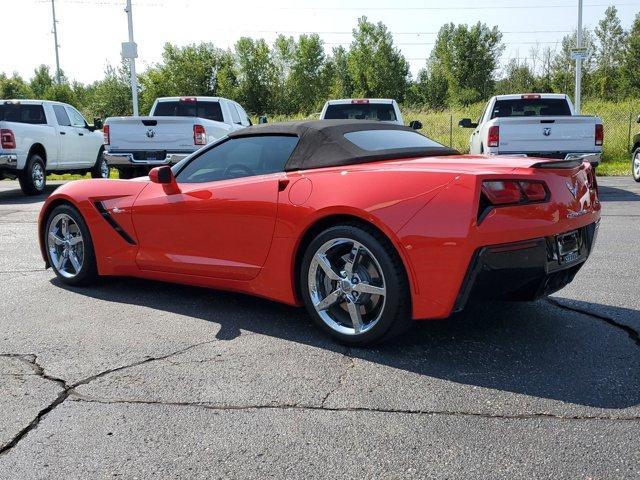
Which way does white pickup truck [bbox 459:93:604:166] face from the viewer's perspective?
away from the camera

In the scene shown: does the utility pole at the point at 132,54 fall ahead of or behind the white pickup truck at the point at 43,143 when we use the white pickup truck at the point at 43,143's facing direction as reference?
ahead

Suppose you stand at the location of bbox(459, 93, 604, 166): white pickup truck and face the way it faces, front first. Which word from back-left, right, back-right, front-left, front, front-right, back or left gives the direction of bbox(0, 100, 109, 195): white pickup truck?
left

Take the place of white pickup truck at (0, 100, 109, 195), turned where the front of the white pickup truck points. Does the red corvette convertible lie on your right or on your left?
on your right

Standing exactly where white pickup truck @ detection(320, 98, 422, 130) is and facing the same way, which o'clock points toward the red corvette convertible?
The red corvette convertible is roughly at 6 o'clock from the white pickup truck.

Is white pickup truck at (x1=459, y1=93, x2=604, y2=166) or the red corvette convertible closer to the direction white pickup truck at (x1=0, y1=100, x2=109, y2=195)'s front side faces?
the white pickup truck

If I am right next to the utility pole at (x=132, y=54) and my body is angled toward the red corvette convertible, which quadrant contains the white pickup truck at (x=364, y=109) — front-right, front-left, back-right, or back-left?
front-left

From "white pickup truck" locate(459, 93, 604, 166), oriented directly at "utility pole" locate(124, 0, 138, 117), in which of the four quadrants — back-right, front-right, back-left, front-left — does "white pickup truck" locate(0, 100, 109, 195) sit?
front-left

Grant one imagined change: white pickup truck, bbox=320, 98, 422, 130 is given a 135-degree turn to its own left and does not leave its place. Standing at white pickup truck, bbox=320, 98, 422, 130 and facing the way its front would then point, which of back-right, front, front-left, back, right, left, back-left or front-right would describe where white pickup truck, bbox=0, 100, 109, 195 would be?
front-right

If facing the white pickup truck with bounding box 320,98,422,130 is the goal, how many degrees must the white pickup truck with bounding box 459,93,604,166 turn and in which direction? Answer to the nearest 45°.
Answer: approximately 45° to its left

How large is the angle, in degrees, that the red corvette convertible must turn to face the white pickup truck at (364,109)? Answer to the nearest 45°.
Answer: approximately 45° to its right

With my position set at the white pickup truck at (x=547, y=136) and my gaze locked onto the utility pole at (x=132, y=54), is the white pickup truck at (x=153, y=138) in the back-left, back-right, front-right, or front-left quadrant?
front-left

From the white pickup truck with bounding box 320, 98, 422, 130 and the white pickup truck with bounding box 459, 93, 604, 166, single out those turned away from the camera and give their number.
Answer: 2

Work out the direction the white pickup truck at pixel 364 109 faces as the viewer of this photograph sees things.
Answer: facing away from the viewer

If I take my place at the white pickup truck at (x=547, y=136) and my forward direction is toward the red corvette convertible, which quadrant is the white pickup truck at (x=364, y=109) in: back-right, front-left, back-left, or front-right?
back-right

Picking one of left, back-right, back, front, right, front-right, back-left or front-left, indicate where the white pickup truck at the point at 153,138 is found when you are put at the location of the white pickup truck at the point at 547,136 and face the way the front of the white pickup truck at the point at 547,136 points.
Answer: left

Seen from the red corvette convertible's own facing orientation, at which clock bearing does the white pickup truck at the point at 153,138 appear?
The white pickup truck is roughly at 1 o'clock from the red corvette convertible.
